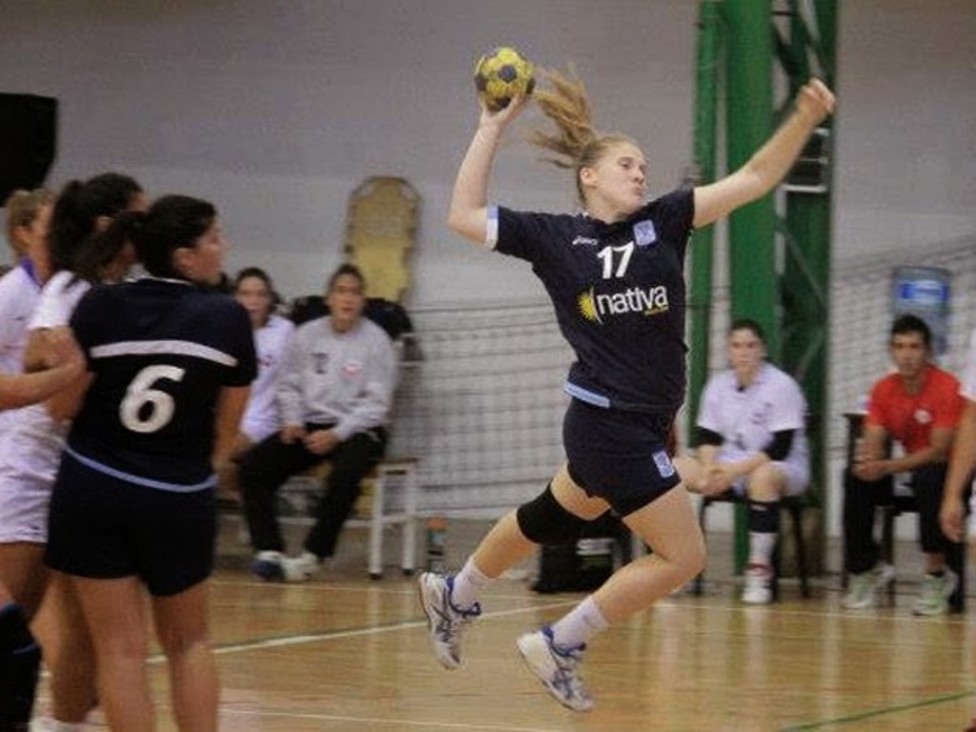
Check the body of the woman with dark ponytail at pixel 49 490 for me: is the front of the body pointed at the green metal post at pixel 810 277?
yes

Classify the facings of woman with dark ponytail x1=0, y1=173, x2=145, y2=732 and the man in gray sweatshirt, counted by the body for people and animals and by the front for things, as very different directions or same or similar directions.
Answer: very different directions

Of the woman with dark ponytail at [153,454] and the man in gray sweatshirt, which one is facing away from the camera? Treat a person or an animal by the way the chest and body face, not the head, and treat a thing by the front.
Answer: the woman with dark ponytail

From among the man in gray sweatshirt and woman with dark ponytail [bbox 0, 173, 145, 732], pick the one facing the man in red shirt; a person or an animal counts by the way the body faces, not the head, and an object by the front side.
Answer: the woman with dark ponytail

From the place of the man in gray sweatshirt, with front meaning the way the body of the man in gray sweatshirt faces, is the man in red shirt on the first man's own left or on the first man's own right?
on the first man's own left

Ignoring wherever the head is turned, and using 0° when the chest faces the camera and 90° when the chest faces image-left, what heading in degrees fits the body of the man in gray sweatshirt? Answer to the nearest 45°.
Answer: approximately 45°

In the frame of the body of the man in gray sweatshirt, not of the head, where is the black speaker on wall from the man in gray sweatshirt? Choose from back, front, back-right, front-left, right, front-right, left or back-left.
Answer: right

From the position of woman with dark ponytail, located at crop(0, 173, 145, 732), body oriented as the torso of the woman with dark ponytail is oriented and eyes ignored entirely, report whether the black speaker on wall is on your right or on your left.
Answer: on your left

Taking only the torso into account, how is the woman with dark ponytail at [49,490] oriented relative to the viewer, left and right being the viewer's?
facing away from the viewer and to the right of the viewer

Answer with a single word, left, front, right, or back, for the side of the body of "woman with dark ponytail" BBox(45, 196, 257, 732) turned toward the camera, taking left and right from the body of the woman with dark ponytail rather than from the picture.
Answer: back

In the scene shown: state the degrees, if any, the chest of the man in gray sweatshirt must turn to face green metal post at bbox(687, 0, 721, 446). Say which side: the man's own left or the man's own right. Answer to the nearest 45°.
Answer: approximately 135° to the man's own left
